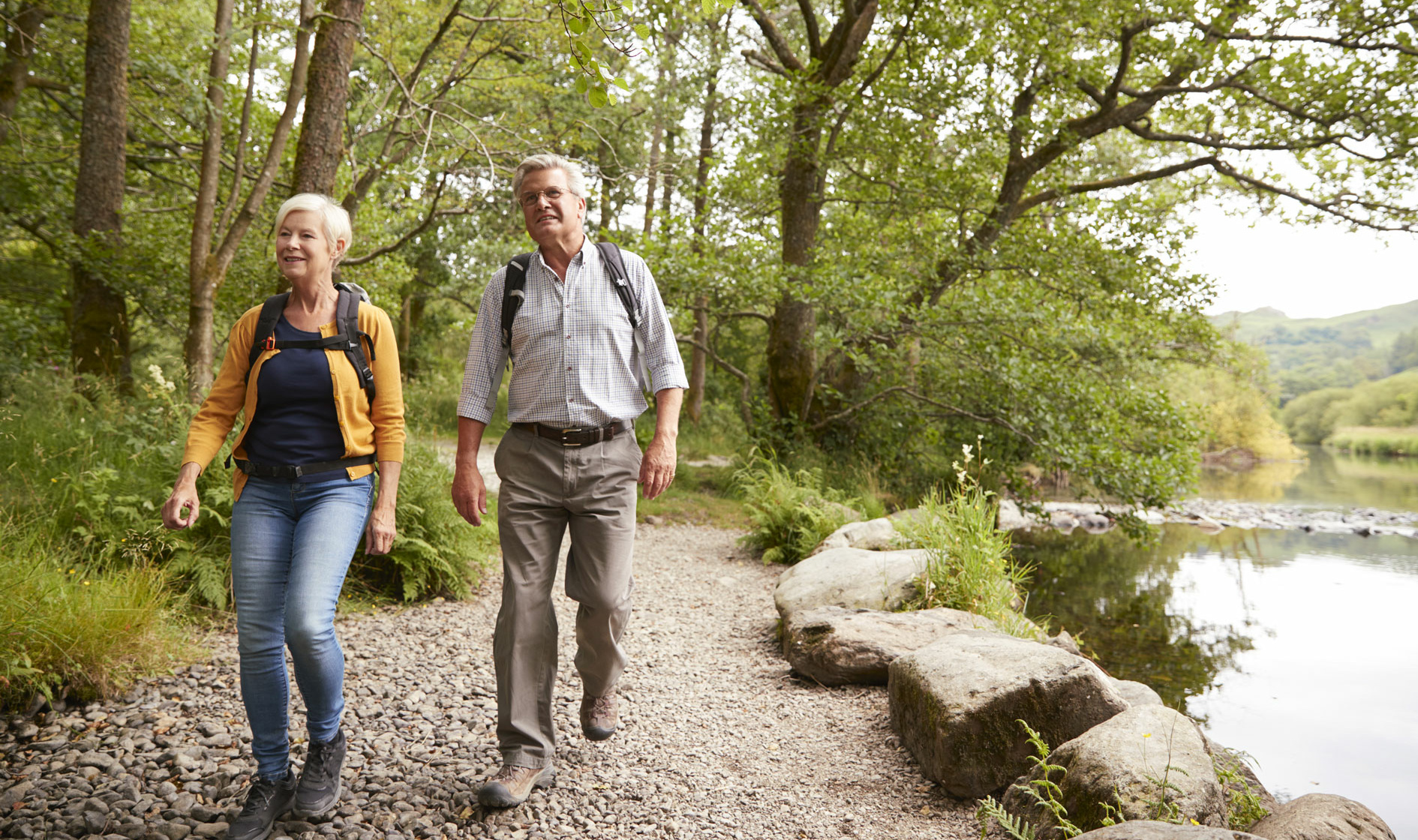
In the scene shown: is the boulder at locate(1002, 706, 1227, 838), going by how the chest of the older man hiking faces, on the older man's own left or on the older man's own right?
on the older man's own left

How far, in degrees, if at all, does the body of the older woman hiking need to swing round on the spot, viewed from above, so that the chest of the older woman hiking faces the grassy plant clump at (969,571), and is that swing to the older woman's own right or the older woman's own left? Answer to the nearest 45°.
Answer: approximately 135° to the older woman's own left

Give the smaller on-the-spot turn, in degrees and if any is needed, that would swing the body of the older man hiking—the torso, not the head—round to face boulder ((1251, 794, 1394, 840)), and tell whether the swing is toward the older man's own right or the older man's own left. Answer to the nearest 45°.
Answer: approximately 45° to the older man's own left

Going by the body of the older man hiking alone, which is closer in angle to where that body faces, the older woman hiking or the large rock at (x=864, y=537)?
the older woman hiking

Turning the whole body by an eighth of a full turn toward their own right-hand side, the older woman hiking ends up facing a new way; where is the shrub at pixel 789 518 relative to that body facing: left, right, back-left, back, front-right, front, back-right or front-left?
back-right

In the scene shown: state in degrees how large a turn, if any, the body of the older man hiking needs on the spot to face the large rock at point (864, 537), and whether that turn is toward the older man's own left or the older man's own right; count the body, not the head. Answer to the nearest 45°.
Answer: approximately 135° to the older man's own left

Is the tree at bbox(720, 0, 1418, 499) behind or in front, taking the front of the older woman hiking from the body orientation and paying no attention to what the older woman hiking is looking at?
behind

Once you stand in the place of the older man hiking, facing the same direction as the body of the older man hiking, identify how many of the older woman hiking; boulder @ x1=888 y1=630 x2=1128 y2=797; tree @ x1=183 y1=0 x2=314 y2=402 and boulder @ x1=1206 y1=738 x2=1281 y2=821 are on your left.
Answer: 2

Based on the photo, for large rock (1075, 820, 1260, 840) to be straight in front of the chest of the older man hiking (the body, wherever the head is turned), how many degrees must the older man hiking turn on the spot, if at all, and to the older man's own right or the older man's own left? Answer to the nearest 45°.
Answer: approximately 45° to the older man's own left
